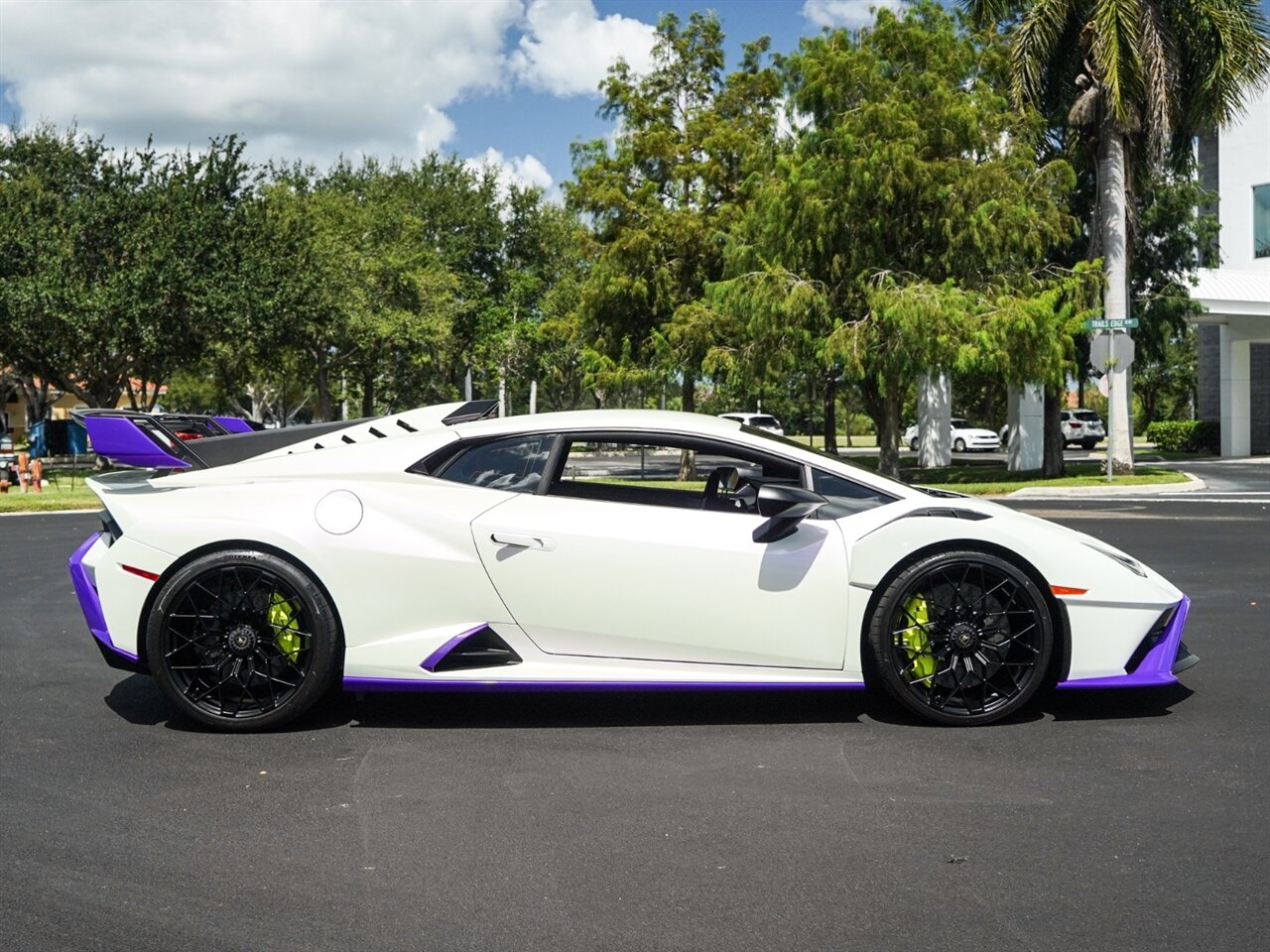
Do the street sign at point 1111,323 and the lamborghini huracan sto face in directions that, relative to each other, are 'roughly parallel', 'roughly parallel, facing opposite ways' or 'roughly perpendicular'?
roughly perpendicular

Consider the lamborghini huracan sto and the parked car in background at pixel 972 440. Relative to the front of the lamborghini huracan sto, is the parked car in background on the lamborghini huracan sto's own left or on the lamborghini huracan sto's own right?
on the lamborghini huracan sto's own left

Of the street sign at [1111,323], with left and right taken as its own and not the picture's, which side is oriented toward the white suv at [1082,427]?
back

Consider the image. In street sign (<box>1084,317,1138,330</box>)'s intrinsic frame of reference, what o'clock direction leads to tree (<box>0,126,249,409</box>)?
The tree is roughly at 3 o'clock from the street sign.

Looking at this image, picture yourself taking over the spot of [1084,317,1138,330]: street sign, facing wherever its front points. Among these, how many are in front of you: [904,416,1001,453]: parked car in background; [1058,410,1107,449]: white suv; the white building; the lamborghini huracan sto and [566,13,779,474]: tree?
1

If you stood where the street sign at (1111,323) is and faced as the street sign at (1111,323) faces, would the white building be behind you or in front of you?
behind

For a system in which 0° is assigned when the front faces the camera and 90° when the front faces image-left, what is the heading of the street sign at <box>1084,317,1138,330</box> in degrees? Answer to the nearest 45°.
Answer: approximately 0°

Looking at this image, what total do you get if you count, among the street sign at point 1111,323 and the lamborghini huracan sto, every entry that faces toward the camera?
1

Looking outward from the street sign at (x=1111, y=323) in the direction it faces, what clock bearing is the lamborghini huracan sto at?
The lamborghini huracan sto is roughly at 12 o'clock from the street sign.

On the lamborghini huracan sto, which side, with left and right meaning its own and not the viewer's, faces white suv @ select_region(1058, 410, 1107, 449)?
left

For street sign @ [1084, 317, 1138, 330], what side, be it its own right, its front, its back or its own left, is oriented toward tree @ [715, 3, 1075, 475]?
right

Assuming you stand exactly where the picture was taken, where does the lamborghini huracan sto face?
facing to the right of the viewer
